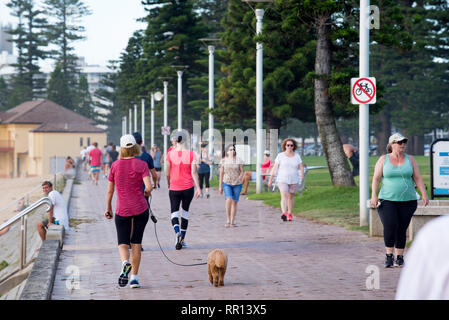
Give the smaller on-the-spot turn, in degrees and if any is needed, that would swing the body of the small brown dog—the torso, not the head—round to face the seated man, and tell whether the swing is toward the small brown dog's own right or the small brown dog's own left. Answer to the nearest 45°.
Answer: approximately 45° to the small brown dog's own left

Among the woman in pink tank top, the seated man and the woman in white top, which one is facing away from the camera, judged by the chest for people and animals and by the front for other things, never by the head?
the woman in pink tank top

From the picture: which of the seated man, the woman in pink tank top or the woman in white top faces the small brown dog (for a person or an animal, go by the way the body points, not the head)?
the woman in white top

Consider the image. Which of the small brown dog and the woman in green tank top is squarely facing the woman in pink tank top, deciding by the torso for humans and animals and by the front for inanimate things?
the small brown dog

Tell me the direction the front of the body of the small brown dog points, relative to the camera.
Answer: away from the camera

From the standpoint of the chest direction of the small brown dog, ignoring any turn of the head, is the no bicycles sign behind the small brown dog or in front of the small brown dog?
in front

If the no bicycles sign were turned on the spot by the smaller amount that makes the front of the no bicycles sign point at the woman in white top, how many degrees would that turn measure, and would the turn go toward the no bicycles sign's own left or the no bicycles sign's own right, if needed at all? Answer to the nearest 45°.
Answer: approximately 135° to the no bicycles sign's own right

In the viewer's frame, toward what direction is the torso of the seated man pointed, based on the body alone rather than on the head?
to the viewer's left

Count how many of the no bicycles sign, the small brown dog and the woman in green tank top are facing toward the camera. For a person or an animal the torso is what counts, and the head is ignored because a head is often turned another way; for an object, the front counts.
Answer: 2

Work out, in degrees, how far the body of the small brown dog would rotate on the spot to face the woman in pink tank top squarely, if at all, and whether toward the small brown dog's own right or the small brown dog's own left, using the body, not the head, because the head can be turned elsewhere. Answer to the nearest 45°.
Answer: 0° — it already faces them

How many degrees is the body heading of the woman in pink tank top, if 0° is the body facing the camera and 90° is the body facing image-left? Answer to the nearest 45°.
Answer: approximately 180°

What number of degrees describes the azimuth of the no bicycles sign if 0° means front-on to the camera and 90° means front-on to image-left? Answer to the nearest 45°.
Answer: approximately 0°

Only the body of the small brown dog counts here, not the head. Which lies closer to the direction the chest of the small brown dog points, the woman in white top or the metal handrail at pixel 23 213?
the woman in white top
